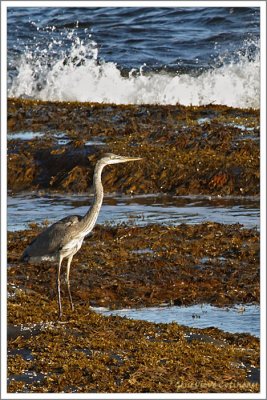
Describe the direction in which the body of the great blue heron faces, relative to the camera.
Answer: to the viewer's right
